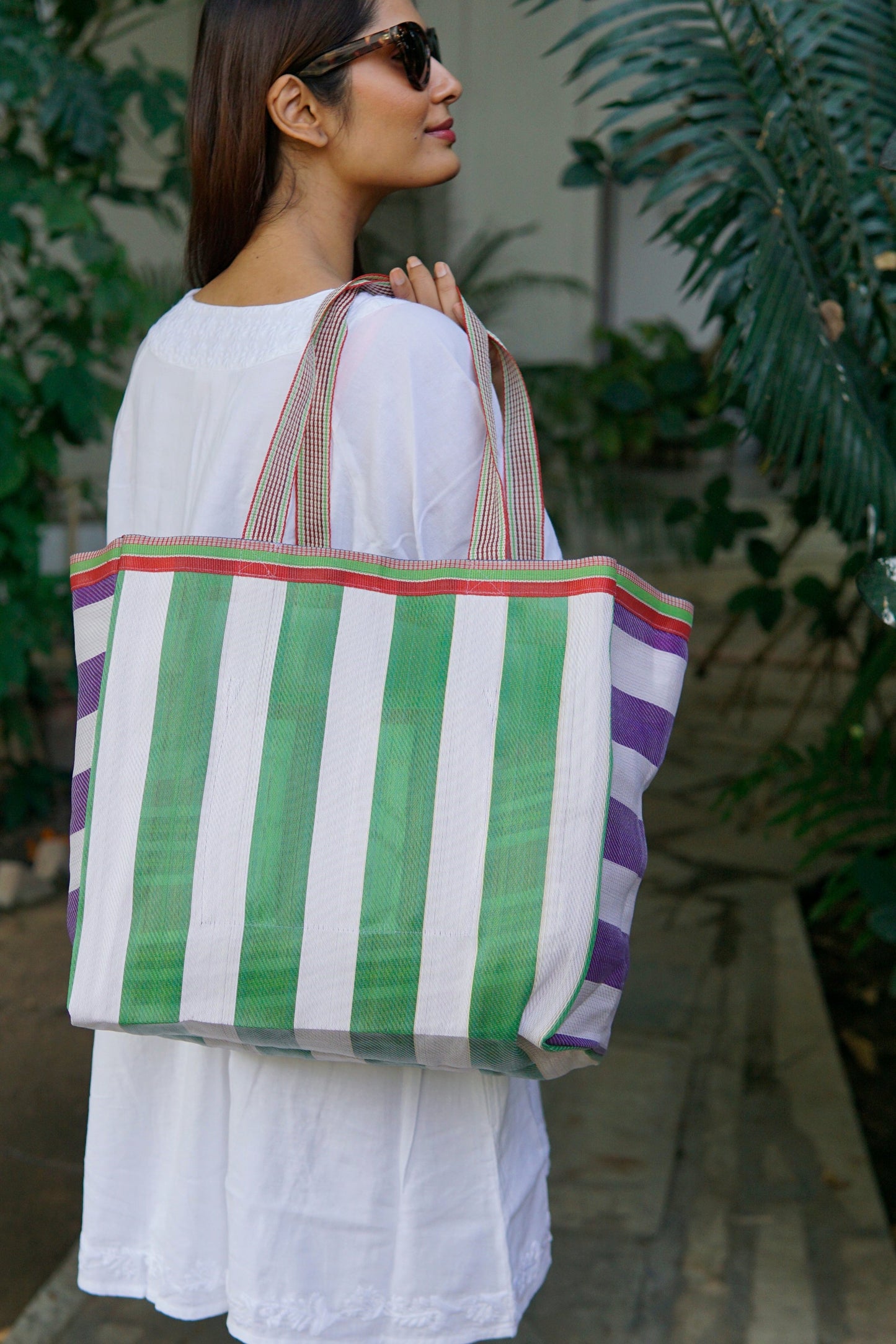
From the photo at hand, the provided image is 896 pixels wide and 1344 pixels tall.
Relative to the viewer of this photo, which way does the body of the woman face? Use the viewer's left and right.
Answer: facing away from the viewer and to the right of the viewer

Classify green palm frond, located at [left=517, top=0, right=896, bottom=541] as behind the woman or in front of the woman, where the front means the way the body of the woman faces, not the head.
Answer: in front

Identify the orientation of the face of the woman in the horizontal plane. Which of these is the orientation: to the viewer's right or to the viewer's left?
to the viewer's right
